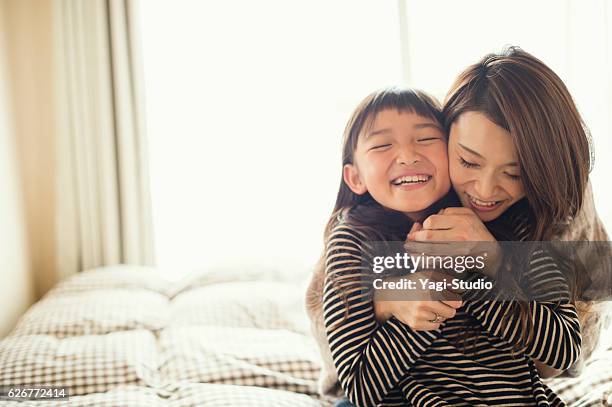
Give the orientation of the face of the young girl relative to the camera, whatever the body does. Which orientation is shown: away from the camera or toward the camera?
toward the camera

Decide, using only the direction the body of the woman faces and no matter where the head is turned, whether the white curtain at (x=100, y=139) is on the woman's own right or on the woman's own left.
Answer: on the woman's own right

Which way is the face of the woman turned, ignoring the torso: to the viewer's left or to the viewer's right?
to the viewer's left

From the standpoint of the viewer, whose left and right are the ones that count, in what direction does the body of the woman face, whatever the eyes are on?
facing the viewer and to the left of the viewer
